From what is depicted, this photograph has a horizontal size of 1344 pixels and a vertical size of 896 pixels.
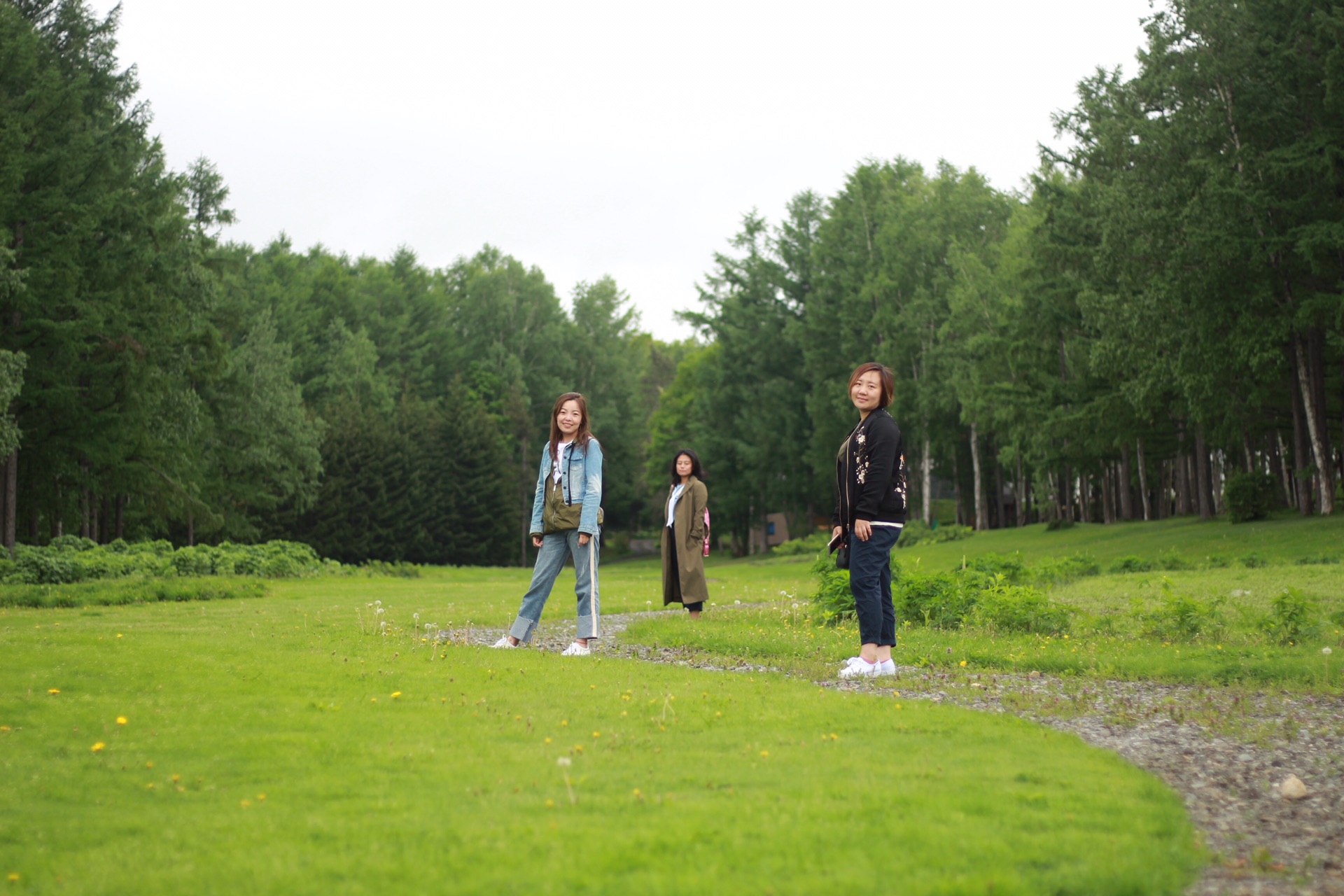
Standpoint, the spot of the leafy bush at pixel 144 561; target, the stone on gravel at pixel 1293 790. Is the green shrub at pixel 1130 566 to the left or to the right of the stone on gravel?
left

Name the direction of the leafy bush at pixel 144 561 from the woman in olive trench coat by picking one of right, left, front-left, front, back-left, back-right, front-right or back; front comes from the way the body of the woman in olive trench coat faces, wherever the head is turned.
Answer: right

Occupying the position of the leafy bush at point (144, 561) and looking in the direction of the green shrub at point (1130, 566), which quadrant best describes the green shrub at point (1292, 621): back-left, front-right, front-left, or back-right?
front-right

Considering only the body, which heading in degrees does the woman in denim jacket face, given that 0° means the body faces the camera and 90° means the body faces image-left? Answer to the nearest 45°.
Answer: approximately 45°

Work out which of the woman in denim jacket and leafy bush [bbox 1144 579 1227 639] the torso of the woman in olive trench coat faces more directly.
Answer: the woman in denim jacket

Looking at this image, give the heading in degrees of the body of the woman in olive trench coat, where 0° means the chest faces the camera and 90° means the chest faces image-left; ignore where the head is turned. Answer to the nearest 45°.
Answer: approximately 45°

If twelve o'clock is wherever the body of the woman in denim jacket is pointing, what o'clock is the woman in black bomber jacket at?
The woman in black bomber jacket is roughly at 9 o'clock from the woman in denim jacket.

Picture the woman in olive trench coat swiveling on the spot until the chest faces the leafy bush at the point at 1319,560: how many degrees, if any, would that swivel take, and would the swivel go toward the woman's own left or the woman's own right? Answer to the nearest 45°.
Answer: approximately 180°

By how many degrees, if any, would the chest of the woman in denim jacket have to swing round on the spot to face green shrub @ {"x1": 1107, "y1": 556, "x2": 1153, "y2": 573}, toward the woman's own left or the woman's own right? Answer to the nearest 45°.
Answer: approximately 180°

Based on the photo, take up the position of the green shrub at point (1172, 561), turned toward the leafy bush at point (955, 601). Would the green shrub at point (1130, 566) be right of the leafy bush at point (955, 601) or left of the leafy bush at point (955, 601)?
right

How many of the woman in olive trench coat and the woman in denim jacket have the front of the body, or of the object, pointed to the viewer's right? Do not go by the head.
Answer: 0

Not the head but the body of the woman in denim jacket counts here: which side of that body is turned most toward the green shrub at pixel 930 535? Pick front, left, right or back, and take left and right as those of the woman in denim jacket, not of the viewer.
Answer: back

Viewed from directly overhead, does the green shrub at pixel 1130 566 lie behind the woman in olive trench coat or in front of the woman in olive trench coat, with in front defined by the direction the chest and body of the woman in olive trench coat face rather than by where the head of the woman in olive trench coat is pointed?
behind

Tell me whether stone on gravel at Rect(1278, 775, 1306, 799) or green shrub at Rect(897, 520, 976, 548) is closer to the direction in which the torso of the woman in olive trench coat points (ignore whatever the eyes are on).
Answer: the stone on gravel

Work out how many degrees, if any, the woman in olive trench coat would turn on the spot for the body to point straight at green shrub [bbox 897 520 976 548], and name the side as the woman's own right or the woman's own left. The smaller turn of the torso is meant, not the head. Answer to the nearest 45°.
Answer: approximately 135° to the woman's own right
